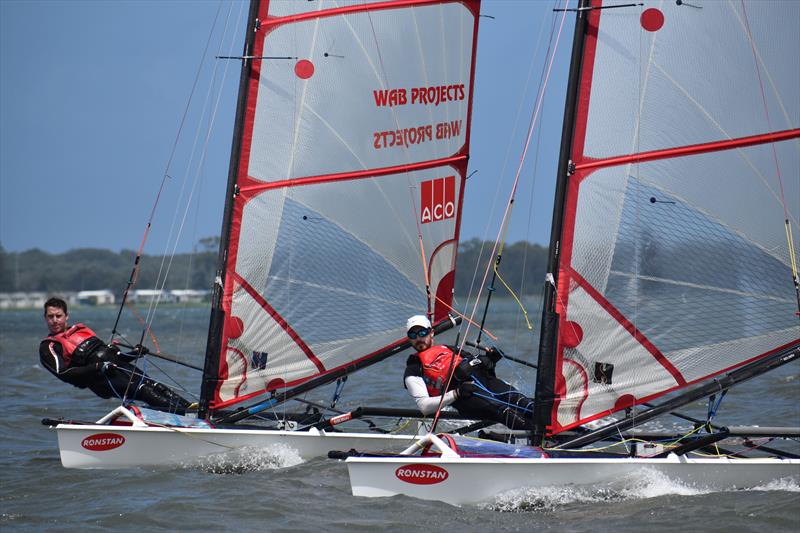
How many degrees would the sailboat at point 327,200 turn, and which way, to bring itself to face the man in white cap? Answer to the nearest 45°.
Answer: approximately 135° to its left

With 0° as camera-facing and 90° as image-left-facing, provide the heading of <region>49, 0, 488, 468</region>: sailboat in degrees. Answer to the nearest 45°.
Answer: approximately 90°

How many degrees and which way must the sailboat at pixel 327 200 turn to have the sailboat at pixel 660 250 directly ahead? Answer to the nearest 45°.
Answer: approximately 135° to its left

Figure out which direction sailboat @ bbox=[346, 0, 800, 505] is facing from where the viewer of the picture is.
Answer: facing to the left of the viewer

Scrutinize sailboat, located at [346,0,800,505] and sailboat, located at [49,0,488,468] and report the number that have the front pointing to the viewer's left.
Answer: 2

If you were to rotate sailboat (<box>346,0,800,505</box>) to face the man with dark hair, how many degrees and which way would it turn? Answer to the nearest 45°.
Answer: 0° — it already faces them

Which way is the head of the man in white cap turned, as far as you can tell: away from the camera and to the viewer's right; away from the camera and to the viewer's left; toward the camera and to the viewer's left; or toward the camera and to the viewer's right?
toward the camera and to the viewer's left
